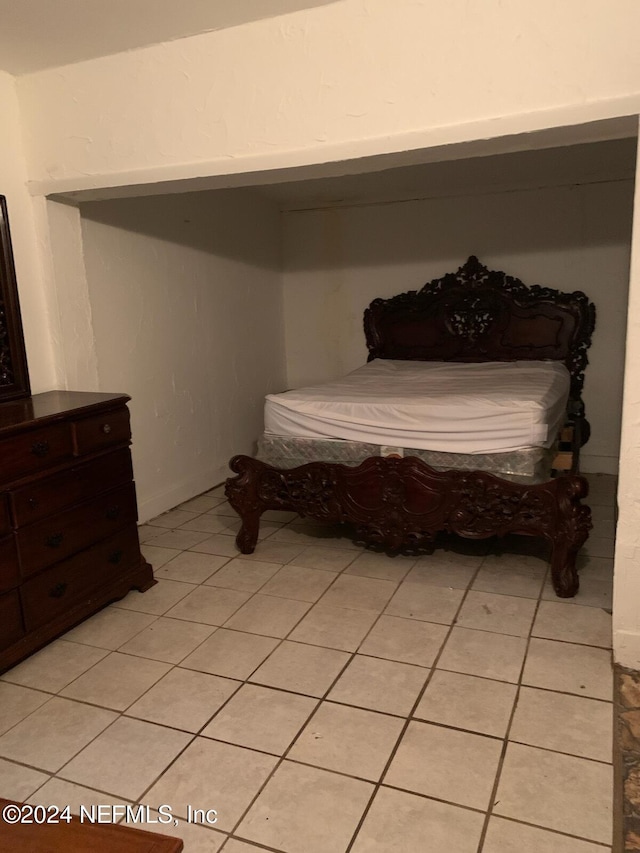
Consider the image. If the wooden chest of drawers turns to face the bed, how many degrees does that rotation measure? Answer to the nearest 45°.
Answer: approximately 45° to its left

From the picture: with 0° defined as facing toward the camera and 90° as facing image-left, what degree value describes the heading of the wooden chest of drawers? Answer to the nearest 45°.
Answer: approximately 315°
